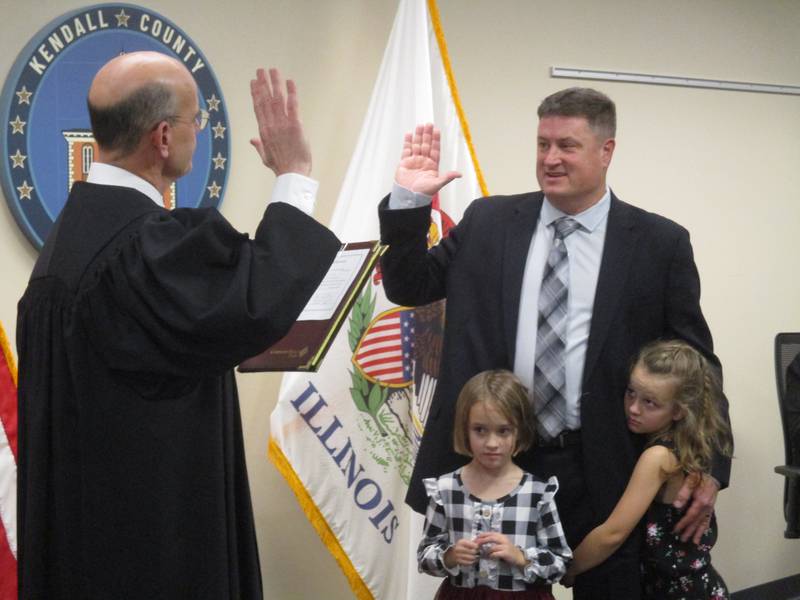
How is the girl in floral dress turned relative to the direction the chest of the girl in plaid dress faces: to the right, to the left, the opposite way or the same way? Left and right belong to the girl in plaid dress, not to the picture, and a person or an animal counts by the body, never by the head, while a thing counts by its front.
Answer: to the right

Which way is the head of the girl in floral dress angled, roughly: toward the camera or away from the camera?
toward the camera

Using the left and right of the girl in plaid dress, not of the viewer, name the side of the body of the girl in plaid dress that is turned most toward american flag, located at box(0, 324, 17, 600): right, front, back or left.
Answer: right

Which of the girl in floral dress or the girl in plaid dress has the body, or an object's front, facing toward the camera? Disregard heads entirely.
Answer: the girl in plaid dress

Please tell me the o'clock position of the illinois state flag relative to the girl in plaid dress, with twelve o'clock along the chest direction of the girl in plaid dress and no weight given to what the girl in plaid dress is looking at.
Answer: The illinois state flag is roughly at 5 o'clock from the girl in plaid dress.

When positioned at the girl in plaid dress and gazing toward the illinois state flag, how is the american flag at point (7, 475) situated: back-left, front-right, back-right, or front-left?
front-left

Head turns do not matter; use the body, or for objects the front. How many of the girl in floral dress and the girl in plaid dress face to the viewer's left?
1

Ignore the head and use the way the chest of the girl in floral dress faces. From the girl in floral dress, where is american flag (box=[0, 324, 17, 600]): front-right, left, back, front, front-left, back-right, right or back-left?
front

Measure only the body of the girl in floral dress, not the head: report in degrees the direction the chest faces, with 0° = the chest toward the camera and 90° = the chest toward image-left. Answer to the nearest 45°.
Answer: approximately 90°

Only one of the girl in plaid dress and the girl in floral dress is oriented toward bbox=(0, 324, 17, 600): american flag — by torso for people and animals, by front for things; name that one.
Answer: the girl in floral dress

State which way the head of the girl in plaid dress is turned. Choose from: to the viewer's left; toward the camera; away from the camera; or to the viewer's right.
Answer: toward the camera

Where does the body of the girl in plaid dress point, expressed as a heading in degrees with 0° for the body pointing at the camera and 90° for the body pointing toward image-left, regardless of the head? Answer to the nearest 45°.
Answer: approximately 0°
